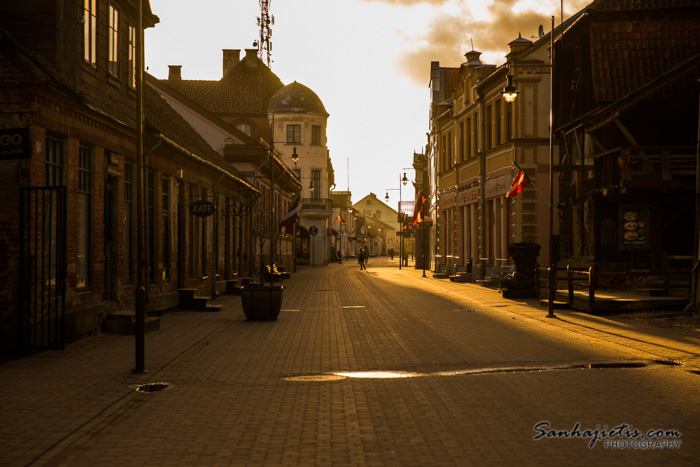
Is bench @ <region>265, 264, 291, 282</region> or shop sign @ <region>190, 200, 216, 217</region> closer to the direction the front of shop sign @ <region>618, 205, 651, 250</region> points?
the shop sign

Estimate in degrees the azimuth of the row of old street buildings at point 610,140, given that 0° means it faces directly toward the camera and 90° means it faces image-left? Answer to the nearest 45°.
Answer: approximately 45°

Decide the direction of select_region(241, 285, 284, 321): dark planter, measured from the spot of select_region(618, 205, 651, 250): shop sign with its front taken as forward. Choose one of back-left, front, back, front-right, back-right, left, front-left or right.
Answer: front-right

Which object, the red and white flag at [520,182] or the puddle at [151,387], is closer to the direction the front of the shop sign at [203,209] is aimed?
the puddle

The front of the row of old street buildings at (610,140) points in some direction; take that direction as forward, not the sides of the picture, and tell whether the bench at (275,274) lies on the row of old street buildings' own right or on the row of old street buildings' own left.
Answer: on the row of old street buildings' own right

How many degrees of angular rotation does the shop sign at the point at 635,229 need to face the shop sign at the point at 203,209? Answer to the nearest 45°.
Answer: approximately 45° to its right
